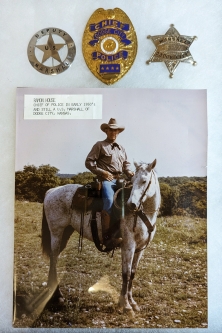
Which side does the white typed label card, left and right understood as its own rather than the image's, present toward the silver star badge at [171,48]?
left

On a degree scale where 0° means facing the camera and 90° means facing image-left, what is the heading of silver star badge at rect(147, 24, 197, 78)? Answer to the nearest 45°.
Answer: approximately 0°
